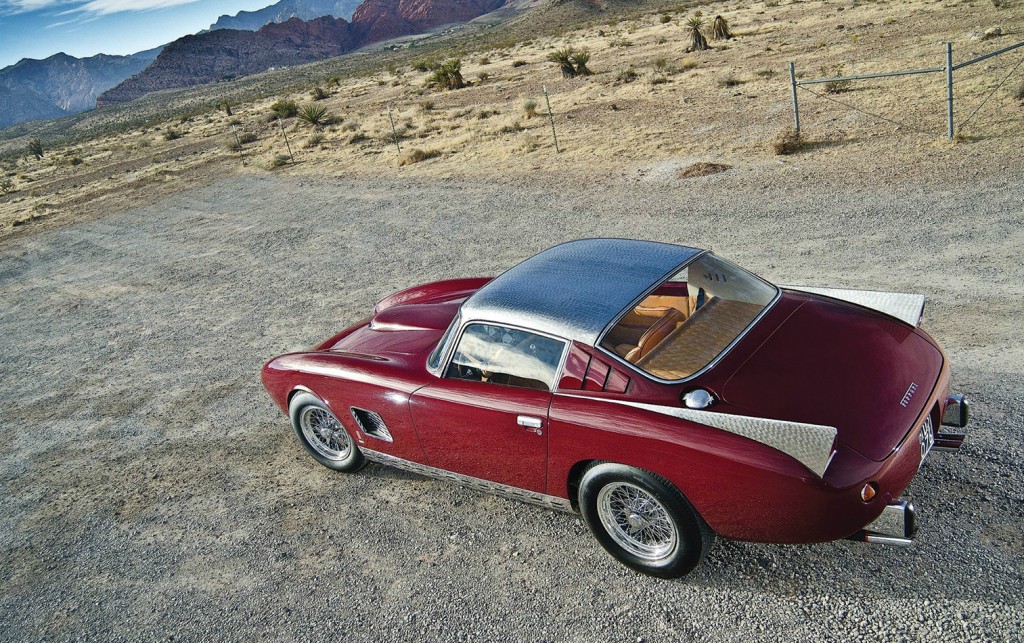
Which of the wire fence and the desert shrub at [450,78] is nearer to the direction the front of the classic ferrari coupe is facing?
the desert shrub

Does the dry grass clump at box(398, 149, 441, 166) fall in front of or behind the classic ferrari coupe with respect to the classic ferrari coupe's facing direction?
in front

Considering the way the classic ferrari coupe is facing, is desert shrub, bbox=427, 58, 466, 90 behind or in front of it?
in front

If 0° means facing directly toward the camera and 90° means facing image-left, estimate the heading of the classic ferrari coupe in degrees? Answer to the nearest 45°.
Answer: approximately 135°

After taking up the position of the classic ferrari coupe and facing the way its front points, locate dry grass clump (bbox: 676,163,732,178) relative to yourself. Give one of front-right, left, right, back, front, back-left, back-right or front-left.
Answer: front-right
